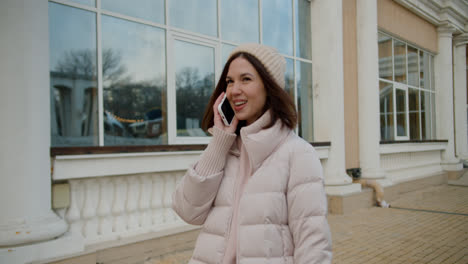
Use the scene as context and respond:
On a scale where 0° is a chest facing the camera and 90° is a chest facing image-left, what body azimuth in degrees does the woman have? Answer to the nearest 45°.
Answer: approximately 45°

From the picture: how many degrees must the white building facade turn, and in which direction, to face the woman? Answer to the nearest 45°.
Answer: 0° — it already faces them
